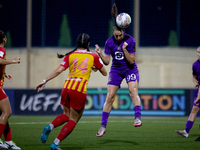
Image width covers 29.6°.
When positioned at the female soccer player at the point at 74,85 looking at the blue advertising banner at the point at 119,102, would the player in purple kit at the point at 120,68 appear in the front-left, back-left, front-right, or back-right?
front-right

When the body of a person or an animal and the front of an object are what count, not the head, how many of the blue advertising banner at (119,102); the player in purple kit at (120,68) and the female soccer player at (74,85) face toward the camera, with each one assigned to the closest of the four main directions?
2

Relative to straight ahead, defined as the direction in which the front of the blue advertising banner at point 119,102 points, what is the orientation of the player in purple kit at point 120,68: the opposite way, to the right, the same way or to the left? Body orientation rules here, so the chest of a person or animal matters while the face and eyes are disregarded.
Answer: the same way

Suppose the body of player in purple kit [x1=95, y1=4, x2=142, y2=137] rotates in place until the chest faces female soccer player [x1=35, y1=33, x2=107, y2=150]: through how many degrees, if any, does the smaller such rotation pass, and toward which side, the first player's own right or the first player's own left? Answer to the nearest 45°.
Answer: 0° — they already face them

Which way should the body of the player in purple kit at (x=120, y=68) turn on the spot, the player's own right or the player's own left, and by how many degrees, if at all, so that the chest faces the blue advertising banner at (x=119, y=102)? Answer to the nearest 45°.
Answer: approximately 180°

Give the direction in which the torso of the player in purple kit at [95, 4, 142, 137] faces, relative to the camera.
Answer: toward the camera

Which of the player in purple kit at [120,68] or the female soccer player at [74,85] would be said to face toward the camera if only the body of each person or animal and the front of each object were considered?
the player in purple kit

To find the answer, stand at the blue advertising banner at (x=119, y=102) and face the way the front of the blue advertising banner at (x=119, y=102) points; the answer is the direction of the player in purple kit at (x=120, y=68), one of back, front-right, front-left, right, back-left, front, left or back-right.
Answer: front

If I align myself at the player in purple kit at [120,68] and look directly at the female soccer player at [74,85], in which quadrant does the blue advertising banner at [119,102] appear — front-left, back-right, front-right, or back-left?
back-right

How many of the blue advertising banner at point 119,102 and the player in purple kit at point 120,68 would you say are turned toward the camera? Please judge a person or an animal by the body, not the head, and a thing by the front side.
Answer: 2

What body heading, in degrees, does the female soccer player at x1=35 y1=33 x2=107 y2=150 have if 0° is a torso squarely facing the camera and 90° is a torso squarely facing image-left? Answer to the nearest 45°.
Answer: approximately 225°

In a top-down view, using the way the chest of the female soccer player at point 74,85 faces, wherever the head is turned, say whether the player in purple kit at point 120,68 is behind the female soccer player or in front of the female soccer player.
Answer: in front

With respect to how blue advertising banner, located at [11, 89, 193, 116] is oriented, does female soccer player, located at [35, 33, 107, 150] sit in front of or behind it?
in front

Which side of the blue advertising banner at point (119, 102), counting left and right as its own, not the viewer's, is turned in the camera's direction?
front

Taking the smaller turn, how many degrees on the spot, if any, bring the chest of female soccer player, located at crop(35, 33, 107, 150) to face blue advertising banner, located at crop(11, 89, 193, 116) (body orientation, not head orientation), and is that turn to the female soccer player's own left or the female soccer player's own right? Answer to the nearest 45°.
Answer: approximately 45° to the female soccer player's own left
